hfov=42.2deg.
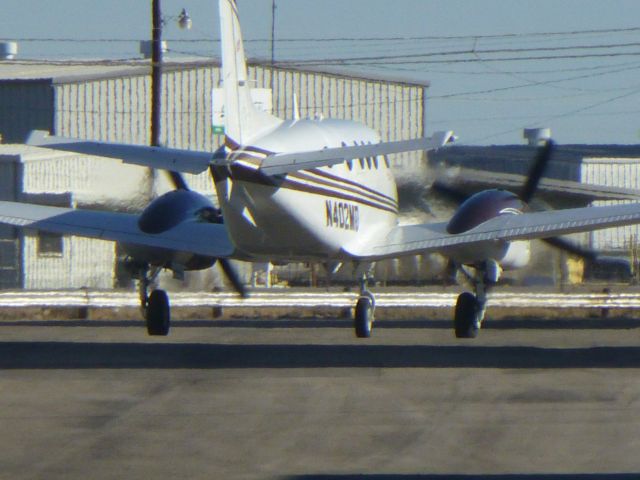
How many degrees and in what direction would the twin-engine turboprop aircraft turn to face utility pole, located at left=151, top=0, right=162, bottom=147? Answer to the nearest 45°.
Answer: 0° — it already faces it

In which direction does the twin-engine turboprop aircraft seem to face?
away from the camera
